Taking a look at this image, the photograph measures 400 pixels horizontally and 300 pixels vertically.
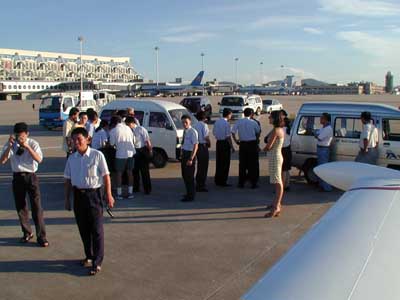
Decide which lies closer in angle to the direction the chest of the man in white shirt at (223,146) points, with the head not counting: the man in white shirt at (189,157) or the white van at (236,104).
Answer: the white van

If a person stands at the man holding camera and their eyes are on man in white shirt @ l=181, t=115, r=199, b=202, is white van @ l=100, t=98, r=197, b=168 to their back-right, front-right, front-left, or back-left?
front-left

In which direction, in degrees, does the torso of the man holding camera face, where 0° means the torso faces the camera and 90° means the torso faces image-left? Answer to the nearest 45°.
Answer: approximately 0°

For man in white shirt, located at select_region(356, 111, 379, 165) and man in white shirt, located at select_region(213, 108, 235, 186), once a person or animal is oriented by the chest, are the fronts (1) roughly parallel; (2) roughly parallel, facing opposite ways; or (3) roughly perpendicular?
roughly perpendicular

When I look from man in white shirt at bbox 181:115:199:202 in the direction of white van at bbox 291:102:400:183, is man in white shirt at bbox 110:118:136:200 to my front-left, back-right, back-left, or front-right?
back-left

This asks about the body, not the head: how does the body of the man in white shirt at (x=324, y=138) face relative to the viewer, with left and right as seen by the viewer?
facing to the left of the viewer

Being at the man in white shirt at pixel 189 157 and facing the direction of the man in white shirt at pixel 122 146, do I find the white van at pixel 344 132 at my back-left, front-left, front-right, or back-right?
back-right

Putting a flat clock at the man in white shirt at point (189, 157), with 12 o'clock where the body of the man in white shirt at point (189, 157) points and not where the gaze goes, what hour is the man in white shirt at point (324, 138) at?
the man in white shirt at point (324, 138) is roughly at 7 o'clock from the man in white shirt at point (189, 157).
